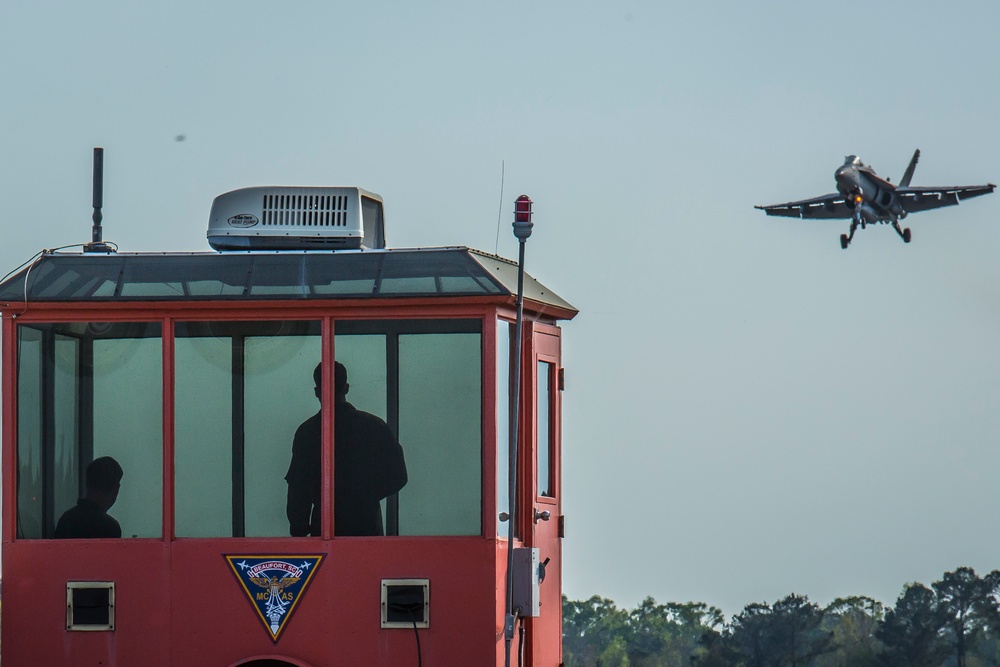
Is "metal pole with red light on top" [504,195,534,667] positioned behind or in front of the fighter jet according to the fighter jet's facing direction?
in front

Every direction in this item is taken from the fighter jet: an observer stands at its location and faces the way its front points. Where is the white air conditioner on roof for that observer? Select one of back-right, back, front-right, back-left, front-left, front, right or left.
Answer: front

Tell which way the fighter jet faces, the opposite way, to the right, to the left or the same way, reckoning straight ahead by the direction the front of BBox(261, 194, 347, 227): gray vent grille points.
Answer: the same way

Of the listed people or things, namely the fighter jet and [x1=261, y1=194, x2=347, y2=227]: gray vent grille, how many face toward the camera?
2

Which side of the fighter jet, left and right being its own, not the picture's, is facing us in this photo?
front

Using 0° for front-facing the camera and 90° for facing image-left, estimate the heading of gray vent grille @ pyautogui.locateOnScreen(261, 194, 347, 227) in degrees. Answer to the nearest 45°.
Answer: approximately 0°

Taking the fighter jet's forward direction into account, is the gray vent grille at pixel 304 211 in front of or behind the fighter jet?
in front

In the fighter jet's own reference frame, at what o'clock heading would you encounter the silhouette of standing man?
The silhouette of standing man is roughly at 12 o'clock from the fighter jet.

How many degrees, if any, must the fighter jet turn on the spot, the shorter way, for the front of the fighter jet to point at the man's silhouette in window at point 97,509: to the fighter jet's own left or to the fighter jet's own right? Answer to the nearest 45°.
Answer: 0° — it already faces it
